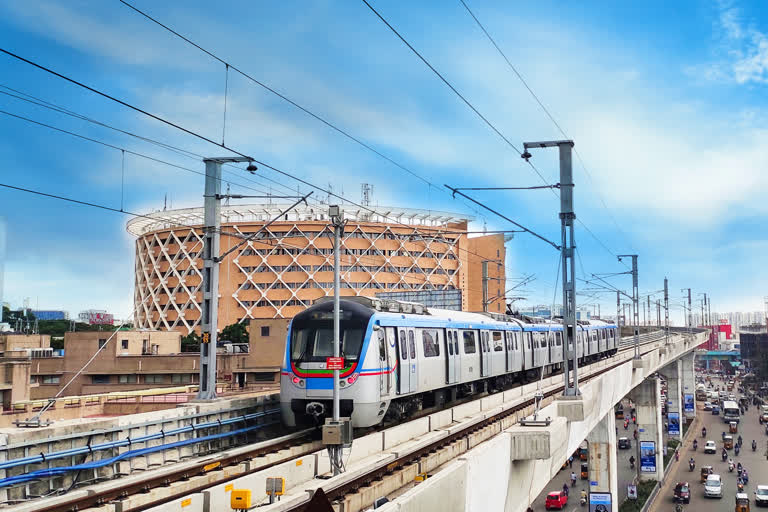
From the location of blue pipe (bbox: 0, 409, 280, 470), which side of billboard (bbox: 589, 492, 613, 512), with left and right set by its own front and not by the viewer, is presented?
front

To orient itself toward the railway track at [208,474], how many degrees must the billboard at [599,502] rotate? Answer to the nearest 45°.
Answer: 0° — it already faces it

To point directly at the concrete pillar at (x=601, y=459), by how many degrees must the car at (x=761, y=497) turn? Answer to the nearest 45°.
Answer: approximately 45° to its right

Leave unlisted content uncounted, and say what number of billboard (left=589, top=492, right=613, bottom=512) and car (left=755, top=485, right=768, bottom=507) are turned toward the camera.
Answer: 2

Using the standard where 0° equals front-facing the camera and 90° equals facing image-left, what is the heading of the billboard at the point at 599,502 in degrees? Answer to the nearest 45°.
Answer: approximately 0°

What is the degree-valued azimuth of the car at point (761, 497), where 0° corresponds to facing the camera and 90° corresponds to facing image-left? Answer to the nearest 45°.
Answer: approximately 0°

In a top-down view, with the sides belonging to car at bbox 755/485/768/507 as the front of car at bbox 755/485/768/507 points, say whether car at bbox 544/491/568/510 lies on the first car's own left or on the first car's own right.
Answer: on the first car's own right

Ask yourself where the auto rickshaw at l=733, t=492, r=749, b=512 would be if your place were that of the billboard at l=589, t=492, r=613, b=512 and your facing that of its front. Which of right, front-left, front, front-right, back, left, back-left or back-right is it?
back-left
